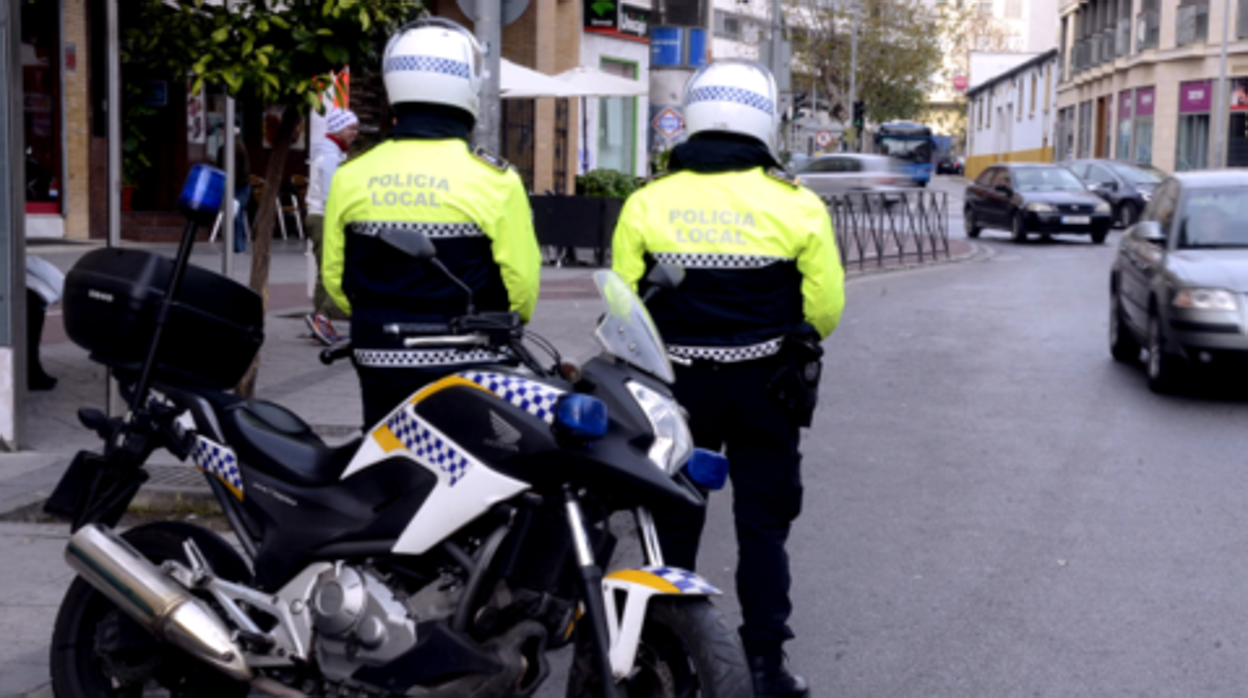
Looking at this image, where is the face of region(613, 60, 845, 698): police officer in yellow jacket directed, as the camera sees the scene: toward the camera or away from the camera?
away from the camera

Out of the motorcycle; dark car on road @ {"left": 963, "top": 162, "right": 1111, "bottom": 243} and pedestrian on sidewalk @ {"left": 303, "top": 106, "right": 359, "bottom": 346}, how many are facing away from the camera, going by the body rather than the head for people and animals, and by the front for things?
0

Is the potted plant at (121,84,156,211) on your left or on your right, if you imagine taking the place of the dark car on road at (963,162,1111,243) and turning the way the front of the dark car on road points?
on your right

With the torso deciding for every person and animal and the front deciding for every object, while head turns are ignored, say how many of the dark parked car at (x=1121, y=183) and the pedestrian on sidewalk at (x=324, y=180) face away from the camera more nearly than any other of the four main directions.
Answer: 0

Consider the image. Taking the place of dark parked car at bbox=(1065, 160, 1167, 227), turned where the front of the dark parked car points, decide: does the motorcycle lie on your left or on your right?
on your right

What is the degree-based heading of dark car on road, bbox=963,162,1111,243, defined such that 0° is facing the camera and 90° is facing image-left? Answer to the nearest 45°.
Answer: approximately 315°

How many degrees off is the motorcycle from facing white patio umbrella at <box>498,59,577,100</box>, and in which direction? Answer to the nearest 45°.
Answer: approximately 135° to its left

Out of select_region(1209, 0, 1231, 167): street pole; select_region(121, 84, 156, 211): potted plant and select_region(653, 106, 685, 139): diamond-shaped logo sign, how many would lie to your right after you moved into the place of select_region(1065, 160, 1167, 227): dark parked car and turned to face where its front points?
2

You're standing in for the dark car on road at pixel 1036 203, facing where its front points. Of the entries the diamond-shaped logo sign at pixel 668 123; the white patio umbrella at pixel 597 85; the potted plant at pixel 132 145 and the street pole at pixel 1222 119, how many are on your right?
3

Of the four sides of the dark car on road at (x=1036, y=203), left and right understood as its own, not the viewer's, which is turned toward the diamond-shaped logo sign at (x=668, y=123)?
right

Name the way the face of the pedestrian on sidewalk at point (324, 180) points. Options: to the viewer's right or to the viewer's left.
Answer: to the viewer's right

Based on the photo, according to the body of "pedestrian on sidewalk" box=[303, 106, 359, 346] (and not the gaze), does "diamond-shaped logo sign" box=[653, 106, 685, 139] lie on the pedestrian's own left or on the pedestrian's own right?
on the pedestrian's own left

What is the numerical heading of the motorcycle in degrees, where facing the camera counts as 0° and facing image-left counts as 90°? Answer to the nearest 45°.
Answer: approximately 315°

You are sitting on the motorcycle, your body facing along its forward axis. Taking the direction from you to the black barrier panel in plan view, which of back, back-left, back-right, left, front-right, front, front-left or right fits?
back-left
